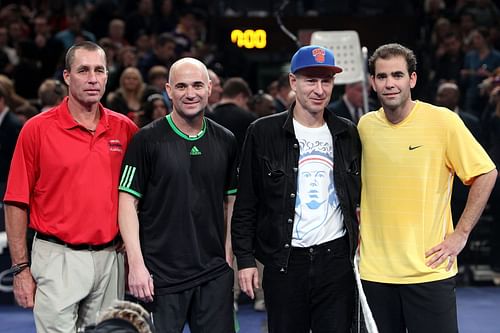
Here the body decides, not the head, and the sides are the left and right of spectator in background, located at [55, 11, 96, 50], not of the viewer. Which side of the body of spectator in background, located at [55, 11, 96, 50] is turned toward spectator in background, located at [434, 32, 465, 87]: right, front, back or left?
left

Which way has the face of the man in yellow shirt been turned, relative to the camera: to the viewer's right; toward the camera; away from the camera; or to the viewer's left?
toward the camera

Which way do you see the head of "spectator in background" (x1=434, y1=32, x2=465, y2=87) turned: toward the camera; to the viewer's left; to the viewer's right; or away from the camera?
toward the camera

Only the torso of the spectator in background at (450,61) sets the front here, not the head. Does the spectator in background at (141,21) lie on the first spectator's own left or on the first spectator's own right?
on the first spectator's own right

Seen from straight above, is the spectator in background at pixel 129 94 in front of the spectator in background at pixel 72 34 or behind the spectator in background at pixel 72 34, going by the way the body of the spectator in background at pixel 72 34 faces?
in front

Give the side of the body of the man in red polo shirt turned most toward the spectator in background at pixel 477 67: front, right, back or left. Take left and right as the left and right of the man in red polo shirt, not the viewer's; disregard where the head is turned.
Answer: left

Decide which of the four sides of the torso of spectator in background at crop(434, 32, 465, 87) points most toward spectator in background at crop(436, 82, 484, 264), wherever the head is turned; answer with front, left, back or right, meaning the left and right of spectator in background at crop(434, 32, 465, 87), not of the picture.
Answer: front

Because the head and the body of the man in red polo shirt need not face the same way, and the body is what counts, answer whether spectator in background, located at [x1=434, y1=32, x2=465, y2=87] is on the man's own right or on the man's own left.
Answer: on the man's own left

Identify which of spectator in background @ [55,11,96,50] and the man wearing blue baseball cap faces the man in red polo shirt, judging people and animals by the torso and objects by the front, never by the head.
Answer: the spectator in background

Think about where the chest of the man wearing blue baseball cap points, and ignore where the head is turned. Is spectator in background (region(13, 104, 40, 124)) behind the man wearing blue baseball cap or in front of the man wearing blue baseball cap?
behind

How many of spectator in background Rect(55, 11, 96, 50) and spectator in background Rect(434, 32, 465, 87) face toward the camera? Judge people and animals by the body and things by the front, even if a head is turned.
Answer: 2

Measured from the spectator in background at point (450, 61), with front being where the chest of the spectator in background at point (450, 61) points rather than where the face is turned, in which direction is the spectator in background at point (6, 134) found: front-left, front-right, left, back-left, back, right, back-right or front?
front-right

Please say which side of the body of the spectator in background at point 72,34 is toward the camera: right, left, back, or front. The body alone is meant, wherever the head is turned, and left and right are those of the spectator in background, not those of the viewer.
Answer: front

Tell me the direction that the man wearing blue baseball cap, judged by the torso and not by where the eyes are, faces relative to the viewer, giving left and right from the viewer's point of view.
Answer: facing the viewer and to the right of the viewer
